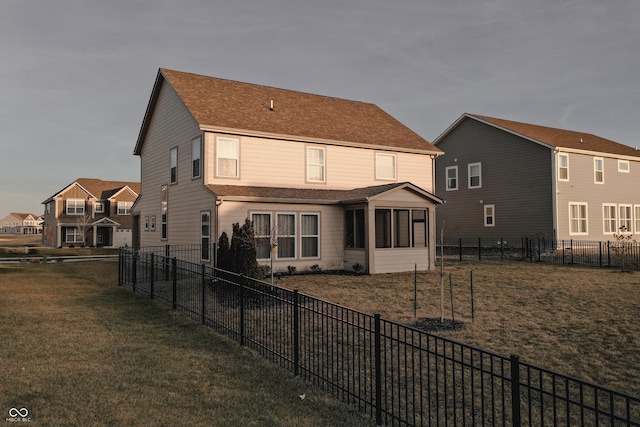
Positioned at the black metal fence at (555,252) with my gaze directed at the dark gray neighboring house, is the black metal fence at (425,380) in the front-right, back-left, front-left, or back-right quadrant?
back-left

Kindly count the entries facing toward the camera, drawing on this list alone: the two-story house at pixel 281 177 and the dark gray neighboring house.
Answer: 0

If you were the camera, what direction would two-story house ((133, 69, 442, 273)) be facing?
facing away from the viewer and to the left of the viewer

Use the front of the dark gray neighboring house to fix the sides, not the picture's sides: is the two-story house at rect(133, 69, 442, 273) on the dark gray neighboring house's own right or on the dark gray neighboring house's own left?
on the dark gray neighboring house's own left

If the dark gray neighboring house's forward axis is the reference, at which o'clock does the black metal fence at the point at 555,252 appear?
The black metal fence is roughly at 7 o'clock from the dark gray neighboring house.

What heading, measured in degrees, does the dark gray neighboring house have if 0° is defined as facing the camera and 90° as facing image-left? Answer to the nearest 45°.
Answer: approximately 135°

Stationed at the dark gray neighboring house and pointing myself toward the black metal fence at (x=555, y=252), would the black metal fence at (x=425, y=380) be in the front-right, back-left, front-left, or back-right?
front-right

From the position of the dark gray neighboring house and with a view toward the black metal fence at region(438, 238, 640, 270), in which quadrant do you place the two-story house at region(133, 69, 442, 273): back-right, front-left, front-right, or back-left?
front-right

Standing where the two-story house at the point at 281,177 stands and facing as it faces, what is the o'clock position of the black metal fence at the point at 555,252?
The black metal fence is roughly at 4 o'clock from the two-story house.

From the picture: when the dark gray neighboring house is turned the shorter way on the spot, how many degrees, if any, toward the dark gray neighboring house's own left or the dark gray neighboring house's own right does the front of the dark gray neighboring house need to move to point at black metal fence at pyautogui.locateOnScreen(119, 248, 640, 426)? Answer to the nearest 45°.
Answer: approximately 135° to the dark gray neighboring house's own left

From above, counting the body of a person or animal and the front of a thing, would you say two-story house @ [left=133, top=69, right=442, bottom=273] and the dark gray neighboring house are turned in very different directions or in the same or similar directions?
same or similar directions

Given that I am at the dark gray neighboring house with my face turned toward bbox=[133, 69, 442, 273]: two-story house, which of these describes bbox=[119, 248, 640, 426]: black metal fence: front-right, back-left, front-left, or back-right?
front-left

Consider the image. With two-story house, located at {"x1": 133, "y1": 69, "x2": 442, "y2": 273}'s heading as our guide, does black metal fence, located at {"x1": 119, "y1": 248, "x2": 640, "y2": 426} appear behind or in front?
behind
